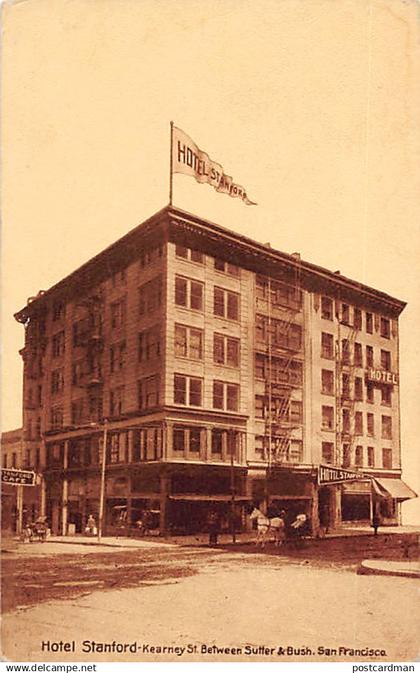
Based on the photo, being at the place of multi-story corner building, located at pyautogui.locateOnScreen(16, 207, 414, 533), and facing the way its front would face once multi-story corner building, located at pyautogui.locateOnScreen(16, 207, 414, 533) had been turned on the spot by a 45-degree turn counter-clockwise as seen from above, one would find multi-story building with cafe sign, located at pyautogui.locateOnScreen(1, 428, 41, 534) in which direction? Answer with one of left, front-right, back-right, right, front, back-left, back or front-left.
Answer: back

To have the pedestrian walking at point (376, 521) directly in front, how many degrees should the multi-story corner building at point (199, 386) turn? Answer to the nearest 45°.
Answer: approximately 45° to its left

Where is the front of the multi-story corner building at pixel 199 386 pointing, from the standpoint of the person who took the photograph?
facing the viewer and to the right of the viewer
